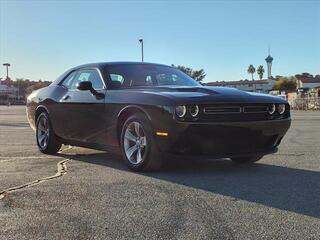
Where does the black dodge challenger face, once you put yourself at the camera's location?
facing the viewer and to the right of the viewer
